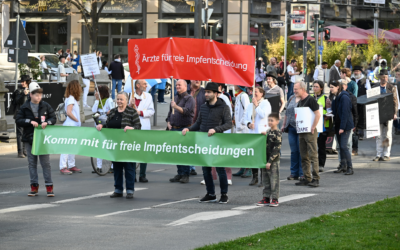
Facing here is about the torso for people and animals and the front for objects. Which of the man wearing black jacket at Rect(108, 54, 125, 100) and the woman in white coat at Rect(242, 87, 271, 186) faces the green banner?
the woman in white coat

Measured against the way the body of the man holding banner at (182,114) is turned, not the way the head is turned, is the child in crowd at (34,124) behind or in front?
in front

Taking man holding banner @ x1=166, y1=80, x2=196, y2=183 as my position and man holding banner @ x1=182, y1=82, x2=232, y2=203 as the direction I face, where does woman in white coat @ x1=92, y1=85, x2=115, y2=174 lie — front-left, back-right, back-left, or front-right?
back-right

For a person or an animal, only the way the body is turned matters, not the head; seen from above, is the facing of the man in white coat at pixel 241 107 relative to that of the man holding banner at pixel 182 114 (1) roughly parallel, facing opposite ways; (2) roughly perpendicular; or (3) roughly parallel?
roughly parallel

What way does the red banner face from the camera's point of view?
toward the camera

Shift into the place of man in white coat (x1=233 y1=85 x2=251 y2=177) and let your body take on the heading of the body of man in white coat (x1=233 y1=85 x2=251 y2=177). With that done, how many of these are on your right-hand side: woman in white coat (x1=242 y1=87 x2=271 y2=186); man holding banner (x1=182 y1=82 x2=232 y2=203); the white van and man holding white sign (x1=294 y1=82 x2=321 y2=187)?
1

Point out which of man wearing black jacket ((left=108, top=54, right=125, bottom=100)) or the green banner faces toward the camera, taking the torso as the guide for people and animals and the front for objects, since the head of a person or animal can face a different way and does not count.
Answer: the green banner

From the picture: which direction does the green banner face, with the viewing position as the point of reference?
facing the viewer

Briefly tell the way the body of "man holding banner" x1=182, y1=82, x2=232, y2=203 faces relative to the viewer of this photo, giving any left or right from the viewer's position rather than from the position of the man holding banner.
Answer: facing the viewer and to the left of the viewer
